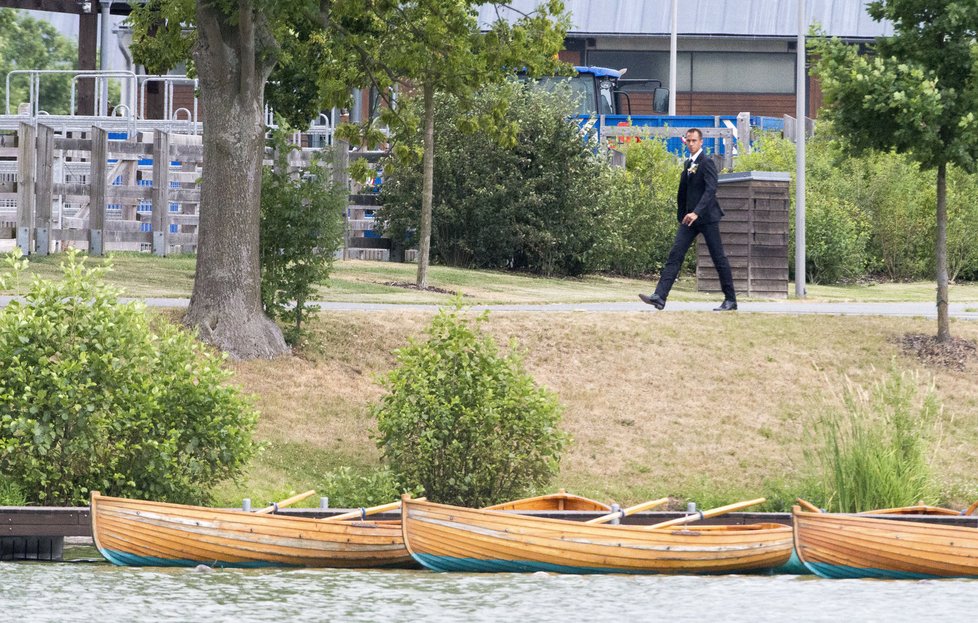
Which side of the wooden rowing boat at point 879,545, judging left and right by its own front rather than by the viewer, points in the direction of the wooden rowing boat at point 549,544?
front

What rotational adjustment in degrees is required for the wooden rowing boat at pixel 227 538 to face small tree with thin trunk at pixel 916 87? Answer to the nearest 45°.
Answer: approximately 135° to its right

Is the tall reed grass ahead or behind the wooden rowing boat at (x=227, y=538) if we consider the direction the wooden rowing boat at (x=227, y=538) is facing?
behind

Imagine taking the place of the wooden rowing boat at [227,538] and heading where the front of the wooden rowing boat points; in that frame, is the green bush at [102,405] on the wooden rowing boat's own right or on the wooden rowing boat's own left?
on the wooden rowing boat's own right

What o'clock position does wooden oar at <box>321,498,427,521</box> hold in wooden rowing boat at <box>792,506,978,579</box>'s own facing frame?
The wooden oar is roughly at 12 o'clock from the wooden rowing boat.

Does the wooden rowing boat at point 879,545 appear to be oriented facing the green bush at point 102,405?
yes

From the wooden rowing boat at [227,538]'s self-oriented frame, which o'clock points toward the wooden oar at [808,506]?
The wooden oar is roughly at 6 o'clock from the wooden rowing boat.

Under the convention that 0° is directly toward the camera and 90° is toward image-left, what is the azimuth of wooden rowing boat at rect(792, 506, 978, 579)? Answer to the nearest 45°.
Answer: approximately 90°

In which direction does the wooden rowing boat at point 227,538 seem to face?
to the viewer's left

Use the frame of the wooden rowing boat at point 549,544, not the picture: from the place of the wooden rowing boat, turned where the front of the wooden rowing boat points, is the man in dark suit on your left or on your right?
on your right

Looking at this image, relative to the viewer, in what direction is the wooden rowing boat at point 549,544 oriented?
to the viewer's left
